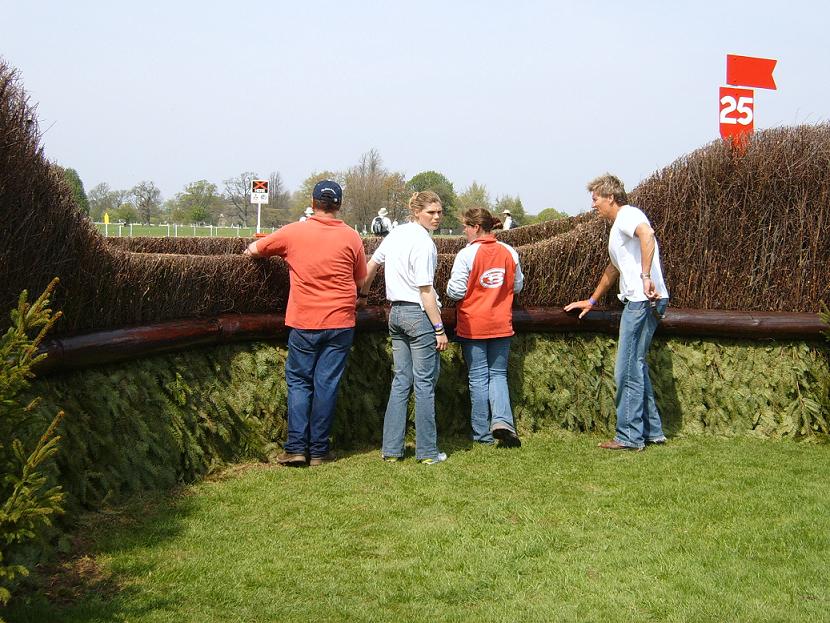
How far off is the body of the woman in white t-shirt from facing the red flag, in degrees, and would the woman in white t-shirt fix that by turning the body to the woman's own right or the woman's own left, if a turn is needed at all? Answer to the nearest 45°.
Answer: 0° — they already face it

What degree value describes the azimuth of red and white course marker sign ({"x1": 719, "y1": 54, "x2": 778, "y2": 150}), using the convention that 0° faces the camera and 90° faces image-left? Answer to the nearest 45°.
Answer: approximately 0°

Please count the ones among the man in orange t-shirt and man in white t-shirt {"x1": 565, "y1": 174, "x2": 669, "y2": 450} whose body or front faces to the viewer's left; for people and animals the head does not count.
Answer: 1

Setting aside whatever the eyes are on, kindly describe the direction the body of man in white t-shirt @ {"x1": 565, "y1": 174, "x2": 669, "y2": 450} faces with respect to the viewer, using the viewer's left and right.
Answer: facing to the left of the viewer

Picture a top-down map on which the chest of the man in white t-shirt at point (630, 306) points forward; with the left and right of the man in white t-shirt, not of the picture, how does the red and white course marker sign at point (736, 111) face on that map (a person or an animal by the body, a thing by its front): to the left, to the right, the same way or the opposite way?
to the left

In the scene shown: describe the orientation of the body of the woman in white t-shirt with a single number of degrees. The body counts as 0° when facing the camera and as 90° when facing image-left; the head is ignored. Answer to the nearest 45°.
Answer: approximately 225°

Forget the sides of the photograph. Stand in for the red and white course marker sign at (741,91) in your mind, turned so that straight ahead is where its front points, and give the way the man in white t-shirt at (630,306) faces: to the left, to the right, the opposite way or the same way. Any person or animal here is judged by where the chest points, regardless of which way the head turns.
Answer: to the right

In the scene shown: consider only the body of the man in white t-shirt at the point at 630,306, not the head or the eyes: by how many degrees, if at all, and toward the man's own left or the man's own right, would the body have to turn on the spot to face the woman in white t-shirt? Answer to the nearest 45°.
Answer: approximately 45° to the man's own left

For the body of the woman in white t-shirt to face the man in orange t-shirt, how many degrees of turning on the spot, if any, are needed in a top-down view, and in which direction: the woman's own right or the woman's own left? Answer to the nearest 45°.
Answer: approximately 135° to the woman's own left

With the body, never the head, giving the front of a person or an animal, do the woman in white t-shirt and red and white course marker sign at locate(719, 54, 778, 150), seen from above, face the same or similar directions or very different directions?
very different directions

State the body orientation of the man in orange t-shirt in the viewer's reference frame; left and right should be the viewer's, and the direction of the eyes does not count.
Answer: facing away from the viewer

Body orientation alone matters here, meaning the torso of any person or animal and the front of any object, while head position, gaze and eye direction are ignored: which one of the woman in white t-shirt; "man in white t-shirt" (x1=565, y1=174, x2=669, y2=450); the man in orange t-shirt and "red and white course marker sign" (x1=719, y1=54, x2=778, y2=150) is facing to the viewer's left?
the man in white t-shirt

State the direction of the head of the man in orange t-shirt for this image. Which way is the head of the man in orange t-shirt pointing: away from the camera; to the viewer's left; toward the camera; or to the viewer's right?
away from the camera

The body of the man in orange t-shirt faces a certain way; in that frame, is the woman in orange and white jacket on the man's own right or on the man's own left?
on the man's own right
